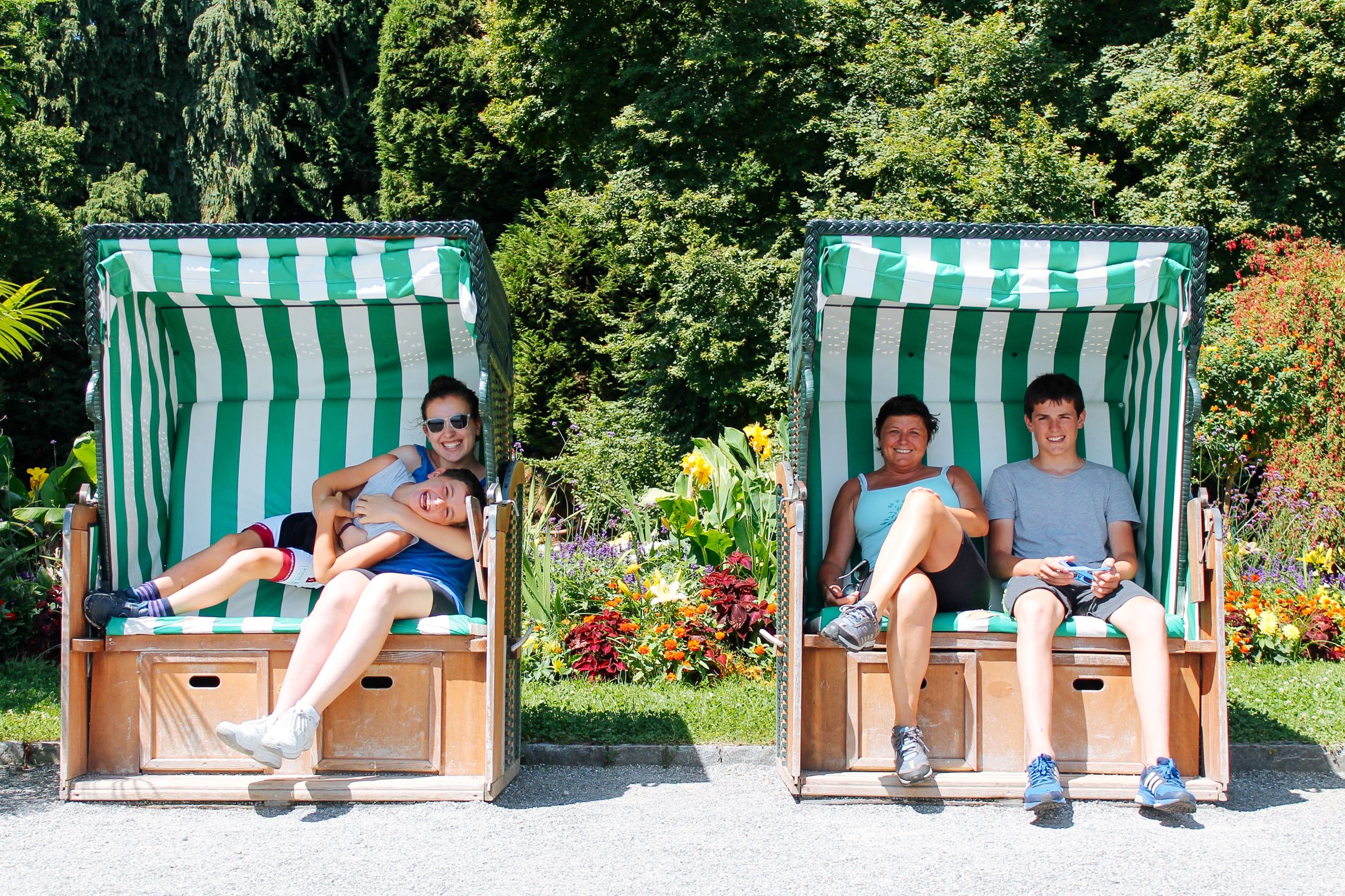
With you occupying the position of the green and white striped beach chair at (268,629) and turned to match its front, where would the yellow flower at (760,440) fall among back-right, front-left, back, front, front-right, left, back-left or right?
back-left

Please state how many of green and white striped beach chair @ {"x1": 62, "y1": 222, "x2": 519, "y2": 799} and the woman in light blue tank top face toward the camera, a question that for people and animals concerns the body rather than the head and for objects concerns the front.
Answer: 2

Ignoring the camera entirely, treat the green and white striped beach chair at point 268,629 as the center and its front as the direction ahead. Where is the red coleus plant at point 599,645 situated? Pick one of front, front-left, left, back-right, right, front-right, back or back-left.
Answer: back-left

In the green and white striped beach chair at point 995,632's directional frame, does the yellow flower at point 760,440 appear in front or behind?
behind

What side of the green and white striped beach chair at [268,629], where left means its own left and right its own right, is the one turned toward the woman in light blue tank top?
left

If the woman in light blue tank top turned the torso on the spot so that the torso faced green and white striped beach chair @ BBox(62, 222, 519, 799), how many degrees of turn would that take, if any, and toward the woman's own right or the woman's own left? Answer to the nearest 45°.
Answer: approximately 90° to the woman's own right

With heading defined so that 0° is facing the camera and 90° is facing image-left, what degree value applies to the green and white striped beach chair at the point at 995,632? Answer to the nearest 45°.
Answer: approximately 0°
